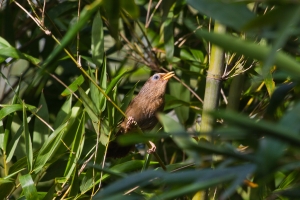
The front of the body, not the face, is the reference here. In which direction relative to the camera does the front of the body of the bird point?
to the viewer's right
